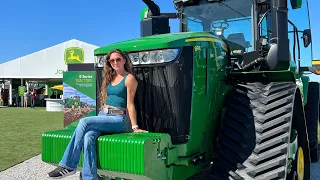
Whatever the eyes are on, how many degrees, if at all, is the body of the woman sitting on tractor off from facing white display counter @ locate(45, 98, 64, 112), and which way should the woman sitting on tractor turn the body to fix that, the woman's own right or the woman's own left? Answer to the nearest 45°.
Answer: approximately 135° to the woman's own right

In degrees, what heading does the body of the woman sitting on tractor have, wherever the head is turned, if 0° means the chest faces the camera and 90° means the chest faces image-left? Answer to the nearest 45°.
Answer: approximately 45°

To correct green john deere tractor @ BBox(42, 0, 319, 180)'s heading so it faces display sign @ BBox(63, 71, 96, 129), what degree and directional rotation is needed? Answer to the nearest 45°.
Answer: approximately 90° to its right

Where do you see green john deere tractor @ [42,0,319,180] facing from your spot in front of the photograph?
facing the viewer and to the left of the viewer

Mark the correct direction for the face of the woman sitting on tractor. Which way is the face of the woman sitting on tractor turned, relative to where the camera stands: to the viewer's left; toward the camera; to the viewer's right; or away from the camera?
toward the camera

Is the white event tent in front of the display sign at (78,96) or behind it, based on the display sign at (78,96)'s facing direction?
behind

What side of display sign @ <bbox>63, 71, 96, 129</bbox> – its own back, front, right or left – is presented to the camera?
front

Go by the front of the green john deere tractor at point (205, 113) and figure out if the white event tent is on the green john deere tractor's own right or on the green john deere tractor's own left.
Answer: on the green john deere tractor's own right

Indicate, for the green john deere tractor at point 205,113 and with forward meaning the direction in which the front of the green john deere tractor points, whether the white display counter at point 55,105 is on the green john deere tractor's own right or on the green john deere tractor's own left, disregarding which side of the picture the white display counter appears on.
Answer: on the green john deere tractor's own right

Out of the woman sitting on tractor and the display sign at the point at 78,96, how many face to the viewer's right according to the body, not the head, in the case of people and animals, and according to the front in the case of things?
0
